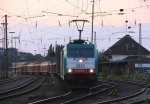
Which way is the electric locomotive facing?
toward the camera
